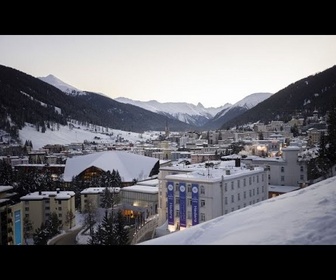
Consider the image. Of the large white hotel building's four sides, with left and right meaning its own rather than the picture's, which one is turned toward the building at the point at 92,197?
right

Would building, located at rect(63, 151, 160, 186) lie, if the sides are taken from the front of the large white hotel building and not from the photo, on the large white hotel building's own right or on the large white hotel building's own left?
on the large white hotel building's own right

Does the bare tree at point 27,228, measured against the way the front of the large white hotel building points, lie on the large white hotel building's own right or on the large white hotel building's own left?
on the large white hotel building's own right

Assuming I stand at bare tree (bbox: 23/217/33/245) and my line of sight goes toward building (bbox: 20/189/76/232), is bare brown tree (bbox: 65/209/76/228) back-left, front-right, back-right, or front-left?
front-right

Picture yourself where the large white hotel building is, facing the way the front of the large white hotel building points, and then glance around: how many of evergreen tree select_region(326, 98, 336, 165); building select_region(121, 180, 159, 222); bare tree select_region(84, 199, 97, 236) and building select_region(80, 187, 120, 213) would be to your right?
3

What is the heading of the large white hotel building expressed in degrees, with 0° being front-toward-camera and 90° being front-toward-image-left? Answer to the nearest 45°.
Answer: approximately 45°

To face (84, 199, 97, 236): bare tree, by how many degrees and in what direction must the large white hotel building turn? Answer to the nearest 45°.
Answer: approximately 90° to its right

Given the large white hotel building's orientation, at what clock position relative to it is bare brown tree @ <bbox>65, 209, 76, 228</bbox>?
The bare brown tree is roughly at 2 o'clock from the large white hotel building.

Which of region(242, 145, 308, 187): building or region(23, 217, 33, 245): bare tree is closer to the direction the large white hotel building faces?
the bare tree

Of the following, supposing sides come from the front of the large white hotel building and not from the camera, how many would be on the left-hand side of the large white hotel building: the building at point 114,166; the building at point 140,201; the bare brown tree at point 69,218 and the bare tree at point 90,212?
0

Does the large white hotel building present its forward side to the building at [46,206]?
no

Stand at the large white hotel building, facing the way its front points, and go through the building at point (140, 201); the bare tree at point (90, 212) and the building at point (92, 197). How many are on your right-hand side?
3

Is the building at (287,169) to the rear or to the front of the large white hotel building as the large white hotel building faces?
to the rear

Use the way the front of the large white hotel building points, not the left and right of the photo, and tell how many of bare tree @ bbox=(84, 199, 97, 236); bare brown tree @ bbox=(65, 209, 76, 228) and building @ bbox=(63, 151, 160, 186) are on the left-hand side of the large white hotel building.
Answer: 0

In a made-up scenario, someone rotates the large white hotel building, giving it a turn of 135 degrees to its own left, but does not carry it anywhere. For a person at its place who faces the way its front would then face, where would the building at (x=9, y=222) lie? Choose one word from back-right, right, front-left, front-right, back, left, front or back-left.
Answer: back

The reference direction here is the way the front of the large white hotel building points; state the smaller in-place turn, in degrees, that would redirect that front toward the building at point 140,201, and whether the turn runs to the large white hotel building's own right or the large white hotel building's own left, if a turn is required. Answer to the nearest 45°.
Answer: approximately 90° to the large white hotel building's own right

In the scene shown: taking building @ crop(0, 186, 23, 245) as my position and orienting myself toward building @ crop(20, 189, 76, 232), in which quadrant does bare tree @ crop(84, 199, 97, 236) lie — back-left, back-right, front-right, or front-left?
front-right

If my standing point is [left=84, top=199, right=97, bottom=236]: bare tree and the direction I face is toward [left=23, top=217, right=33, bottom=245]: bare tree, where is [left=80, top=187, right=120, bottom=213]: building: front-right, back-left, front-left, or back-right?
back-right
